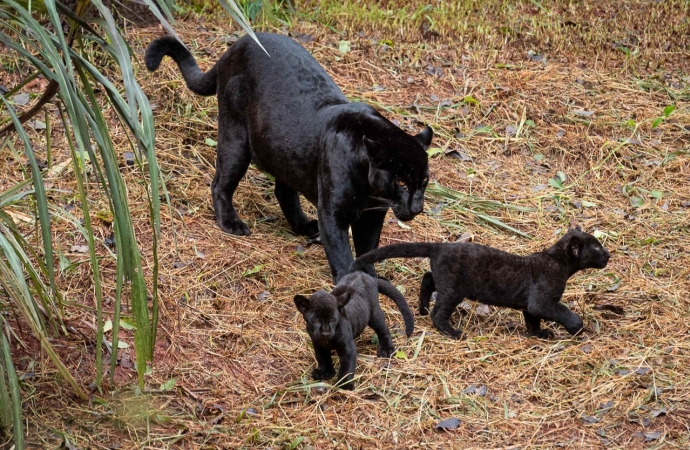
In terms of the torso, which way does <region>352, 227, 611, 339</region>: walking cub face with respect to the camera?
to the viewer's right

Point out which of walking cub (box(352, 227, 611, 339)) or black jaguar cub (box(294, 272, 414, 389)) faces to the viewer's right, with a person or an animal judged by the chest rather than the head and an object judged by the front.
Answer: the walking cub

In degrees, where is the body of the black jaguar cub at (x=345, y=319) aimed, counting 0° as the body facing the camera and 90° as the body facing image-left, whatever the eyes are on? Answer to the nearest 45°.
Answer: approximately 45°

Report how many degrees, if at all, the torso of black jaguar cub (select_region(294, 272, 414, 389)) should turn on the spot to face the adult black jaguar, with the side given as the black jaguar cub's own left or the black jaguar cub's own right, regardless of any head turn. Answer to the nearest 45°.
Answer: approximately 135° to the black jaguar cub's own right

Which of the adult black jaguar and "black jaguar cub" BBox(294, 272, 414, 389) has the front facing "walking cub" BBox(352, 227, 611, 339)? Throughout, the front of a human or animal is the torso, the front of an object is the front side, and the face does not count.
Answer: the adult black jaguar

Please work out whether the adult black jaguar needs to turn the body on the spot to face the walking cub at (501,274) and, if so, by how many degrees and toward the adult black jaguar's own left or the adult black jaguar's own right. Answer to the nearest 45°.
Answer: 0° — it already faces it

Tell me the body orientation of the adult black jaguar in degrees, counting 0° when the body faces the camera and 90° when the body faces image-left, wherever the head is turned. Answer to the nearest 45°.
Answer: approximately 315°

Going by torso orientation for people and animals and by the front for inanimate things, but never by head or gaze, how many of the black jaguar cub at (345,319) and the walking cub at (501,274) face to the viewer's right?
1

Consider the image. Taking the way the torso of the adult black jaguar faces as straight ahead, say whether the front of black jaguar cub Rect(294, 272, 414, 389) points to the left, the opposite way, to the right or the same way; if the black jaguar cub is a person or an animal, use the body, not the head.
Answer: to the right

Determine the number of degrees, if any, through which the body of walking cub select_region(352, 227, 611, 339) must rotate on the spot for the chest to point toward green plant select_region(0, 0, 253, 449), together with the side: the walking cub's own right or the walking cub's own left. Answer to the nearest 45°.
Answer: approximately 135° to the walking cub's own right
